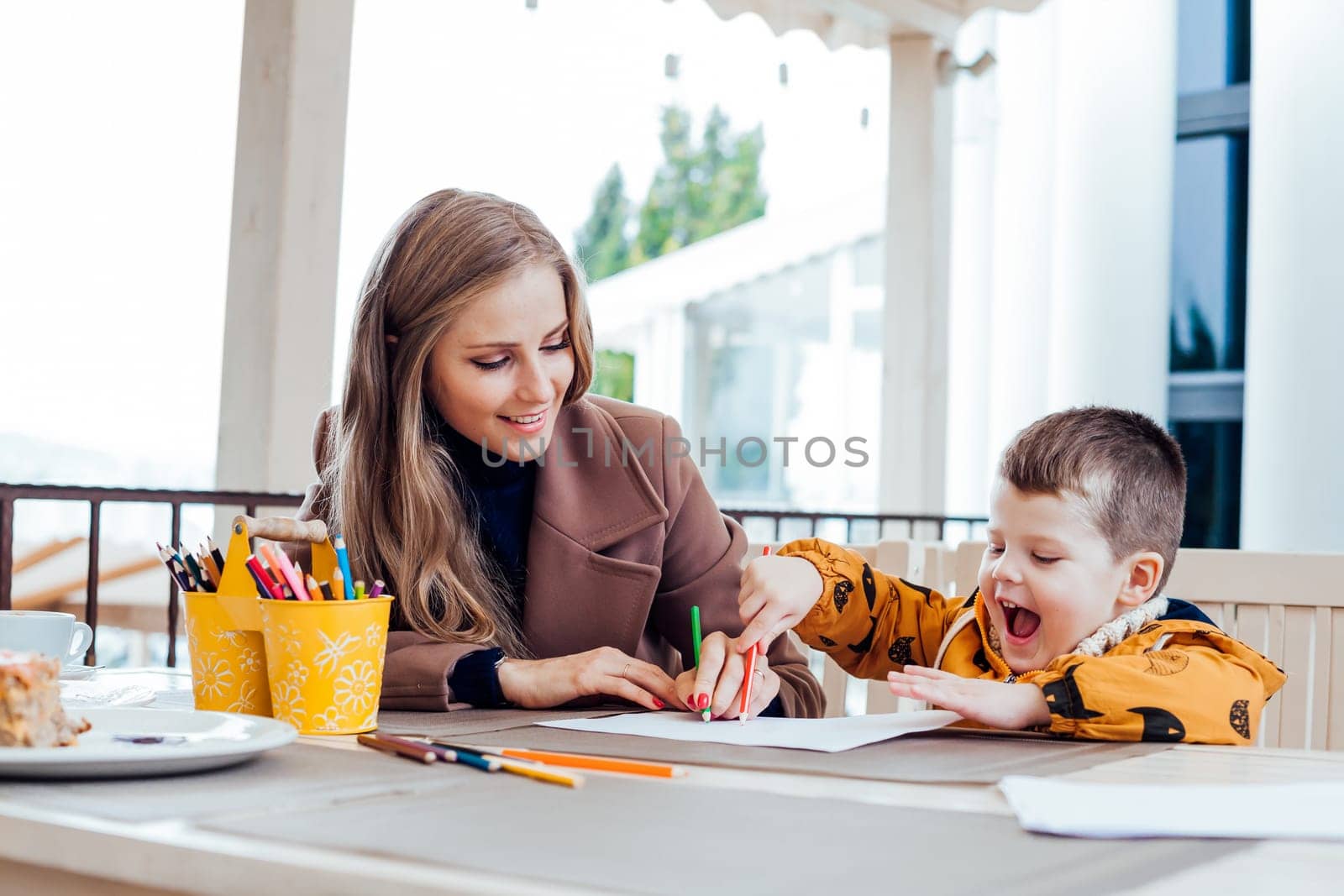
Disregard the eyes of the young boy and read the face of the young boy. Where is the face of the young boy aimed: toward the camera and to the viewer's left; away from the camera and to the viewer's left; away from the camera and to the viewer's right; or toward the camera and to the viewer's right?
toward the camera and to the viewer's left

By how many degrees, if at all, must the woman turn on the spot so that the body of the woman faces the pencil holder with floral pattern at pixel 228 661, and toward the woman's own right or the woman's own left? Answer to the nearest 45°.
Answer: approximately 90° to the woman's own right

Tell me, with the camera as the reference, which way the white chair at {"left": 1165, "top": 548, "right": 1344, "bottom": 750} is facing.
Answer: facing the viewer

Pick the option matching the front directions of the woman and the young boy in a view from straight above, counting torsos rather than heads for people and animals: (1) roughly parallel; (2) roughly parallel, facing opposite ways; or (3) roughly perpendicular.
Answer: roughly perpendicular

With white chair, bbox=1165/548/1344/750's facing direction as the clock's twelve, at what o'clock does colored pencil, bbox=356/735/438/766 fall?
The colored pencil is roughly at 1 o'clock from the white chair.

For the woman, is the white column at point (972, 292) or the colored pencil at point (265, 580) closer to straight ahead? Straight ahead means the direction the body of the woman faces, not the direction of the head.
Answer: the colored pencil

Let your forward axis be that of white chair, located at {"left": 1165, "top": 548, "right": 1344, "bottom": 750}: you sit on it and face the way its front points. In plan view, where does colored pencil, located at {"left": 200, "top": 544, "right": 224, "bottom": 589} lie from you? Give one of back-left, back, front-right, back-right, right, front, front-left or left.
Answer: front-right

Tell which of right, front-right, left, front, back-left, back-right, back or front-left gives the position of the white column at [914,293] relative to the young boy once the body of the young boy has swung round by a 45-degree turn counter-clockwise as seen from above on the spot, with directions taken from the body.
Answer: back

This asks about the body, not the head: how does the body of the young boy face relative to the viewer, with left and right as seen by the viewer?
facing the viewer and to the left of the viewer

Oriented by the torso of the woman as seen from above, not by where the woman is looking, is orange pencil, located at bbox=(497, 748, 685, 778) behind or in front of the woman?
in front

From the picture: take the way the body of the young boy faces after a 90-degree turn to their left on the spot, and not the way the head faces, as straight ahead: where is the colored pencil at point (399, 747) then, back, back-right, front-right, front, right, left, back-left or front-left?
right

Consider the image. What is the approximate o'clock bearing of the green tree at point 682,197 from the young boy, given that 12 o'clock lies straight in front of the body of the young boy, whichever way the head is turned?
The green tree is roughly at 4 o'clock from the young boy.

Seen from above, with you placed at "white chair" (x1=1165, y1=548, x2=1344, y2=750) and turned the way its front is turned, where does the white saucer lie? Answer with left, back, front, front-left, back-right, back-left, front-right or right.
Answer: front-right

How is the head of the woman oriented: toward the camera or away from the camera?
toward the camera

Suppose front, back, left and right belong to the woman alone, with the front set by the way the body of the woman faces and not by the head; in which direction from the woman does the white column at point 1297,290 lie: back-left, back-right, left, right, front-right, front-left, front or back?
left

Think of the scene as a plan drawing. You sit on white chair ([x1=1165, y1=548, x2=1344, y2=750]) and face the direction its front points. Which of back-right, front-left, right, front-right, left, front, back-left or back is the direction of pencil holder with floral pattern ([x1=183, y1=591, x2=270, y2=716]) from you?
front-right

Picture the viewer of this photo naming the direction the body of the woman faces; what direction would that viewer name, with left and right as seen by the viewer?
facing the viewer and to the right of the viewer

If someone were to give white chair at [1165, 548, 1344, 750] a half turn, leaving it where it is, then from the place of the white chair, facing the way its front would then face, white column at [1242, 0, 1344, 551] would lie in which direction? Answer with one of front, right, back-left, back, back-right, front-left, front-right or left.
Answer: front

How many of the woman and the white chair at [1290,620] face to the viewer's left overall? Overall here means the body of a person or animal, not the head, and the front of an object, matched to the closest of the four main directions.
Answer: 0

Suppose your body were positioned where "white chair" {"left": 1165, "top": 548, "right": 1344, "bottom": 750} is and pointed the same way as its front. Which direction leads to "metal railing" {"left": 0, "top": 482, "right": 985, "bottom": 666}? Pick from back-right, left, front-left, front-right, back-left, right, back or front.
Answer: right
